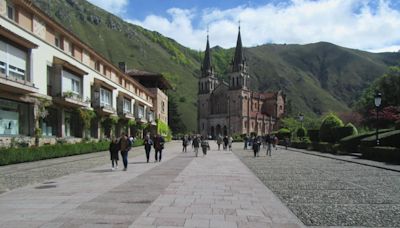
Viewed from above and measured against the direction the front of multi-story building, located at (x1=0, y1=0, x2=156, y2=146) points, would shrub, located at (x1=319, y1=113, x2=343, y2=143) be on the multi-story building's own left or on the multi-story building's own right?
on the multi-story building's own left

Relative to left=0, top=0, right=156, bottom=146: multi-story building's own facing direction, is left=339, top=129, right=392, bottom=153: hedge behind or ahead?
ahead

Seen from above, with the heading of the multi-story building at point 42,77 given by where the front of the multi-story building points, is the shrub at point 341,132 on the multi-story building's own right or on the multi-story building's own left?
on the multi-story building's own left

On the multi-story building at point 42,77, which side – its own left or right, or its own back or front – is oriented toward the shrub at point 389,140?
front

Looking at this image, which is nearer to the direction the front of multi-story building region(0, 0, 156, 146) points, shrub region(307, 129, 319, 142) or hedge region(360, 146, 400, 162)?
the hedge

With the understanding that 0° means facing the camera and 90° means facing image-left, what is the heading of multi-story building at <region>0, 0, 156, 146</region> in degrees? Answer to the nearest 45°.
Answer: approximately 315°

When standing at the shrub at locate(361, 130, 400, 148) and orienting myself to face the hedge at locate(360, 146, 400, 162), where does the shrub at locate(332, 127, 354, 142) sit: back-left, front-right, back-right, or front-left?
back-right

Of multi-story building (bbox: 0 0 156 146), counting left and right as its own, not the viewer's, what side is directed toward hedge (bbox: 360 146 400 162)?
front
